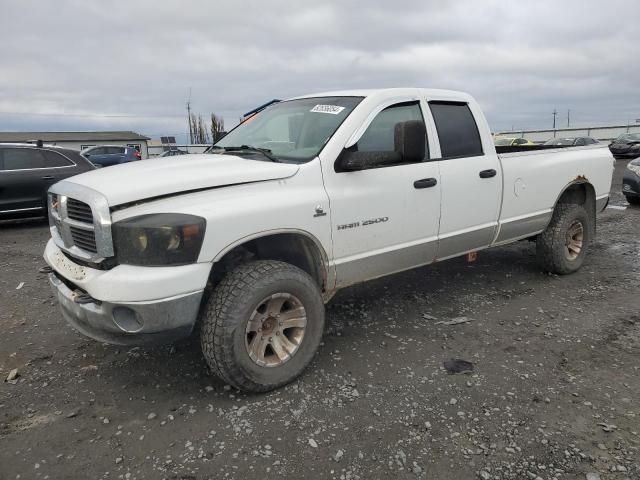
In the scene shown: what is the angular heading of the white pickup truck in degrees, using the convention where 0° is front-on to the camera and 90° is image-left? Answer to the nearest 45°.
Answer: approximately 45°

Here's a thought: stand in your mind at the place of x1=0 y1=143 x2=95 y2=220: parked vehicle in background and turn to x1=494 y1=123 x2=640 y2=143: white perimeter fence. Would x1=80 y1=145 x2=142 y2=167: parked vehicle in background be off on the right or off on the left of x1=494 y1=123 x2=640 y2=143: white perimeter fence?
left

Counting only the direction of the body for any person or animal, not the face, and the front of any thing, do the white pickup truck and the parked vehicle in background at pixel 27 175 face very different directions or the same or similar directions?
same or similar directions

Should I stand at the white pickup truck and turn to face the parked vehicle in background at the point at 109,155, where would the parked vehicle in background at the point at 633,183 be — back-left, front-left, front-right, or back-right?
front-right

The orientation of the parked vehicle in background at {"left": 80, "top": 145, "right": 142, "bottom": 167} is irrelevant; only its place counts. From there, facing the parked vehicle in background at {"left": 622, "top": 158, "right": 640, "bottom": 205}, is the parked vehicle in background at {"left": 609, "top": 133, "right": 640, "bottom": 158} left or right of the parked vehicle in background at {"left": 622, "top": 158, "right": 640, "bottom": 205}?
left

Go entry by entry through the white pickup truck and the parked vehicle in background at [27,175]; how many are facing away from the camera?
0

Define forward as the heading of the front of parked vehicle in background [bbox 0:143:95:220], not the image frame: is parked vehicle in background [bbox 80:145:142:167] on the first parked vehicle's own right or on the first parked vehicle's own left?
on the first parked vehicle's own right

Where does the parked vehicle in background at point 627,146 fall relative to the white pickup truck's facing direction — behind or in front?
behind

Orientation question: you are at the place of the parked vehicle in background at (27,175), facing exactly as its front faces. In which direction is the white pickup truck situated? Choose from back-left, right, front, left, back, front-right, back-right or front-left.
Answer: left

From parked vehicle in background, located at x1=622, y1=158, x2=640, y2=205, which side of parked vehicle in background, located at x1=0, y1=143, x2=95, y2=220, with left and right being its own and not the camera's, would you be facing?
back

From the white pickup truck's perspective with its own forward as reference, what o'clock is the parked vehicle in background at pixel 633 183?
The parked vehicle in background is roughly at 6 o'clock from the white pickup truck.

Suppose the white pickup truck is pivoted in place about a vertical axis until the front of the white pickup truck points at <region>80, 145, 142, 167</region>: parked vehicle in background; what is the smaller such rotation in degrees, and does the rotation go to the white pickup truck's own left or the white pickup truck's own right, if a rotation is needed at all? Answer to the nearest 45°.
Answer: approximately 90° to the white pickup truck's own right

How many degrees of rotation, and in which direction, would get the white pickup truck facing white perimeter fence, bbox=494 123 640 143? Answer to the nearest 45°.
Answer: approximately 180°

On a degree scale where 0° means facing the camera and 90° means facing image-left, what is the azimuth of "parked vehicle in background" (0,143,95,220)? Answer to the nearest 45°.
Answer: approximately 90°
